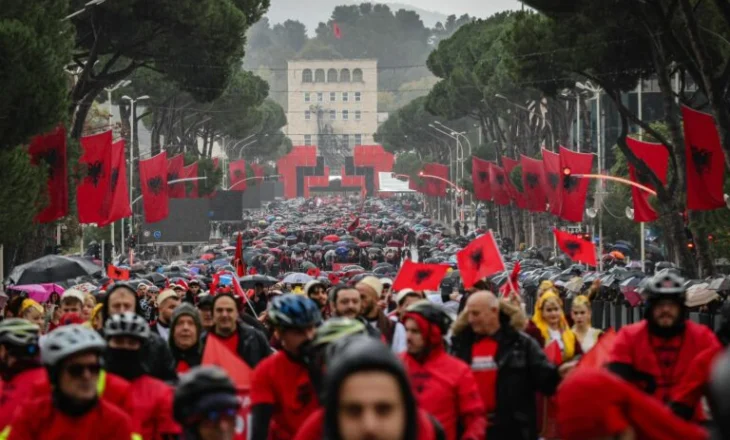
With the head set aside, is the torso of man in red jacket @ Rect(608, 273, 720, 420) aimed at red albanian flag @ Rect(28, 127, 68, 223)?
no

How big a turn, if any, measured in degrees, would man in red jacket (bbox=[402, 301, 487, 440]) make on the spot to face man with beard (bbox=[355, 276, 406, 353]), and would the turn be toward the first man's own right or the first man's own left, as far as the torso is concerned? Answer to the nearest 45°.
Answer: approximately 135° to the first man's own right

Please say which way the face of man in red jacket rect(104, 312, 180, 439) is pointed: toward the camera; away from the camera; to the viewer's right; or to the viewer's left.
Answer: toward the camera

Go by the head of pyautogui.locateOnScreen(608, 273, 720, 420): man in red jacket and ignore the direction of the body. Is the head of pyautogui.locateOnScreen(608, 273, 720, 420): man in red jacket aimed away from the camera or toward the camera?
toward the camera

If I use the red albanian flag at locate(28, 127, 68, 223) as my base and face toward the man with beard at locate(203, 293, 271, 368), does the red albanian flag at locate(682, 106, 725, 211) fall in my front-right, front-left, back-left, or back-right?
front-left

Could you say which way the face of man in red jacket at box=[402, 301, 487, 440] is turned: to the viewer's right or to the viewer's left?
to the viewer's left

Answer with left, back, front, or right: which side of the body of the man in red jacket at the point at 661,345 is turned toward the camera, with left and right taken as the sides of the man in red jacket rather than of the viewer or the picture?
front

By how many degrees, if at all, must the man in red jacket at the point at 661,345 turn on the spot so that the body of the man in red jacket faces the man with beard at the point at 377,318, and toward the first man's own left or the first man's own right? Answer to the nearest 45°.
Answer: approximately 135° to the first man's own right

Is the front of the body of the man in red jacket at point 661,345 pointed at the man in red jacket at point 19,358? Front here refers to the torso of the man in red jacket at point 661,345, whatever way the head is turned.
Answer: no

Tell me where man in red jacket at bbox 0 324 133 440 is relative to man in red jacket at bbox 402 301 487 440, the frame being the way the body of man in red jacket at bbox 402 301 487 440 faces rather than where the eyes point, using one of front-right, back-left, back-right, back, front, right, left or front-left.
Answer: front

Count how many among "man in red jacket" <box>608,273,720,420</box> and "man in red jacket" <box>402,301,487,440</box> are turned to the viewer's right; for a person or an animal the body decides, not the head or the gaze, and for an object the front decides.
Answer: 0

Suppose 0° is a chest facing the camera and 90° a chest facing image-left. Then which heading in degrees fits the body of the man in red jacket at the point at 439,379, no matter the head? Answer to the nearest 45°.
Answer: approximately 45°

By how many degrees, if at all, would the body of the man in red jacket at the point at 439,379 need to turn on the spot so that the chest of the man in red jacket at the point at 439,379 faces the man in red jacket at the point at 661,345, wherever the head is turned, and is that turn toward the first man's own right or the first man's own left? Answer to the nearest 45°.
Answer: approximately 135° to the first man's own left

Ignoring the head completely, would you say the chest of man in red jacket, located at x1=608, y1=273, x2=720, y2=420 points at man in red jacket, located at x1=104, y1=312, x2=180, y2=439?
no

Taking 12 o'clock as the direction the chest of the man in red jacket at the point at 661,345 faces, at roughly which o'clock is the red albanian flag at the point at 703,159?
The red albanian flag is roughly at 6 o'clock from the man in red jacket.

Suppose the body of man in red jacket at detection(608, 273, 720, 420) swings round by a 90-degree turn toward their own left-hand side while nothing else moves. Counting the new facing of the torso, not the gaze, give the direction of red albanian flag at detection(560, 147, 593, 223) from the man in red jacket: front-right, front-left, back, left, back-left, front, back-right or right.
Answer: left

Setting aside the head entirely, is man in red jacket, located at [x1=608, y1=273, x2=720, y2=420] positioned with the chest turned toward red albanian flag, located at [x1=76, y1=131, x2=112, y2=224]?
no
